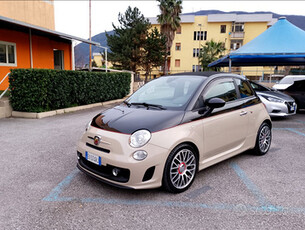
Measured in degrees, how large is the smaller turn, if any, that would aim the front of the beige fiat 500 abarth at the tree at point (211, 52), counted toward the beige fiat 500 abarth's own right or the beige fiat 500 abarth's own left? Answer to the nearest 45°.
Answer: approximately 135° to the beige fiat 500 abarth's own right

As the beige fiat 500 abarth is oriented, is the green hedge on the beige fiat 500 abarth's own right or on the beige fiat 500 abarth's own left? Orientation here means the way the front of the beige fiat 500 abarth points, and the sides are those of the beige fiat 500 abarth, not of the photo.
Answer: on the beige fiat 500 abarth's own right

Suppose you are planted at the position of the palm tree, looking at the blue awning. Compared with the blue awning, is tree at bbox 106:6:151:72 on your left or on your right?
right

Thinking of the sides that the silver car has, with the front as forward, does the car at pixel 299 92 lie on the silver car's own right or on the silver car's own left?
on the silver car's own left

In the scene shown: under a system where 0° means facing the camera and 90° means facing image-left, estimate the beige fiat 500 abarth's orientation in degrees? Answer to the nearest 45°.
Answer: approximately 45°

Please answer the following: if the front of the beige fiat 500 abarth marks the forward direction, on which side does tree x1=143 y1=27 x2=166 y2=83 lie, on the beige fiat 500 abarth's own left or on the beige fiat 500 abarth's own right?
on the beige fiat 500 abarth's own right
